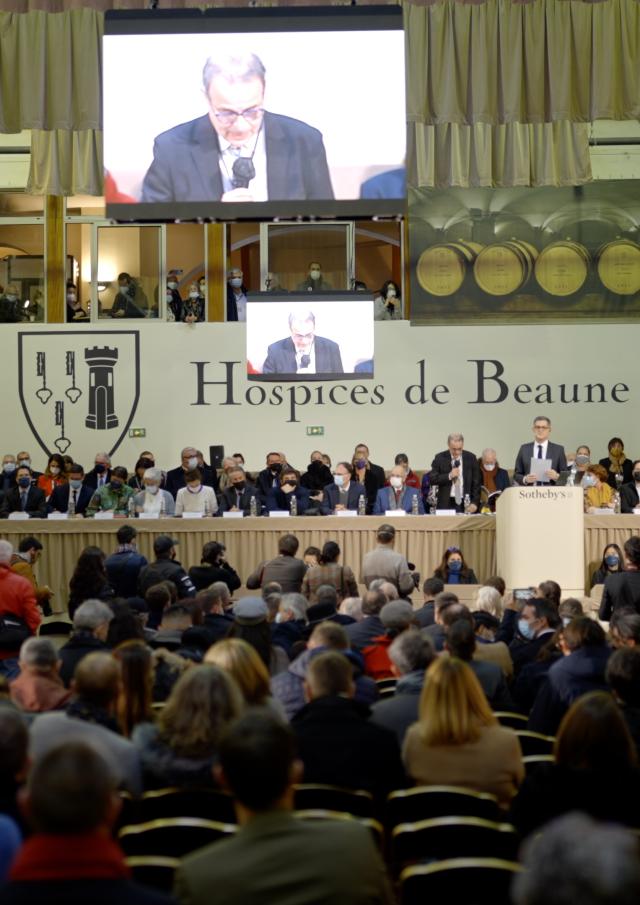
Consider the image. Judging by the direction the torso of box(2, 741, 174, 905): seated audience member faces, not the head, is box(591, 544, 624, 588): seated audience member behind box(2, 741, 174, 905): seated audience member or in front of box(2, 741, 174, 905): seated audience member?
in front

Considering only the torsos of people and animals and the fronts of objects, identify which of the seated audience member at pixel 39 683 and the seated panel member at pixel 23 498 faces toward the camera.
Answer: the seated panel member at pixel 23 498

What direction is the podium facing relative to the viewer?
toward the camera

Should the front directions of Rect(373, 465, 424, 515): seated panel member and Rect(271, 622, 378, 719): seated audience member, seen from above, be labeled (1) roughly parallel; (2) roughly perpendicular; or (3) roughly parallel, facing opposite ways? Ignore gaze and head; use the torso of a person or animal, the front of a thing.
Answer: roughly parallel, facing opposite ways

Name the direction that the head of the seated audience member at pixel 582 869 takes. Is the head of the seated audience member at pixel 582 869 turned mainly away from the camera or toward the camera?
away from the camera

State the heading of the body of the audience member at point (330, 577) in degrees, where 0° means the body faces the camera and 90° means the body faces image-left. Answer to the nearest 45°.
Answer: approximately 180°

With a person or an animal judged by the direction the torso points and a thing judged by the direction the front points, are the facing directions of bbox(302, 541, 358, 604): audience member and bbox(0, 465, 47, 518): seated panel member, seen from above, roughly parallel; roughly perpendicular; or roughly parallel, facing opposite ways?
roughly parallel, facing opposite ways

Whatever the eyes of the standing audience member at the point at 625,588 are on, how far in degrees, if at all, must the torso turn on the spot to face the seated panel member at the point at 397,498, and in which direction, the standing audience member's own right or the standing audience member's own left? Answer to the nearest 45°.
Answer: approximately 45° to the standing audience member's own left

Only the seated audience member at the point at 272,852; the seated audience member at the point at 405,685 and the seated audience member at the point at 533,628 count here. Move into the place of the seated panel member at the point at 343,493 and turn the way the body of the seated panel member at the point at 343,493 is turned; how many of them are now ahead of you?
3

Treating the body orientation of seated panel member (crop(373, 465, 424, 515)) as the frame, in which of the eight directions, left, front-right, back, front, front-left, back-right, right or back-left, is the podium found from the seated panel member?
front-left

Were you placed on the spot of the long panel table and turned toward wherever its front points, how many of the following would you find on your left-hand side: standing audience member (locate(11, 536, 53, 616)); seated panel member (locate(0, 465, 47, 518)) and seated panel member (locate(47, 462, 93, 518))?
0

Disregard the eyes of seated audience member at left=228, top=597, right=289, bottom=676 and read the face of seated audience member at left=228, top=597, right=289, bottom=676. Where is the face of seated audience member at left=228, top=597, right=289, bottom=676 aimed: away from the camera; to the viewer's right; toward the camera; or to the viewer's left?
away from the camera

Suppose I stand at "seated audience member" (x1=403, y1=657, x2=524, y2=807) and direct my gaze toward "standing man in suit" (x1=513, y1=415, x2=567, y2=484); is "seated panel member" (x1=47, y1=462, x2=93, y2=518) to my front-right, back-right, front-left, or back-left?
front-left

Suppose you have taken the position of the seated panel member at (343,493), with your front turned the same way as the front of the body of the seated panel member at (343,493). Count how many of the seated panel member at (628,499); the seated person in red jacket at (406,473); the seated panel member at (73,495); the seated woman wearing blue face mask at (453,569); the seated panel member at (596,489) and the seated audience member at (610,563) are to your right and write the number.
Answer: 1

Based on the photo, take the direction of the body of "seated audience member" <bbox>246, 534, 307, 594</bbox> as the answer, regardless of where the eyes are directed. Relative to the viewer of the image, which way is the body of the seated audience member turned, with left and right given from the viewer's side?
facing away from the viewer

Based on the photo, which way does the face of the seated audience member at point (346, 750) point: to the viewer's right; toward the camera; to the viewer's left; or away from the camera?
away from the camera

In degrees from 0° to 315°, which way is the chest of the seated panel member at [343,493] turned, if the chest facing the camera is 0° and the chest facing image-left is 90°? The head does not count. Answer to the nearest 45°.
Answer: approximately 0°

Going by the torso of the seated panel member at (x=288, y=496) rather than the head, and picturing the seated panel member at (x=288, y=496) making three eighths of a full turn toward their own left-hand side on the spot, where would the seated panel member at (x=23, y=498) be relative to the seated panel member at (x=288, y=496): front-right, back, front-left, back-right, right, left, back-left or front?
back-left

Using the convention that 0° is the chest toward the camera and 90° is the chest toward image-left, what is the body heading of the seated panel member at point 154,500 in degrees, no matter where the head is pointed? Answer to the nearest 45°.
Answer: approximately 0°

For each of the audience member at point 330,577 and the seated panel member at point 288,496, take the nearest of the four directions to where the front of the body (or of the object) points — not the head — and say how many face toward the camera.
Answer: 1

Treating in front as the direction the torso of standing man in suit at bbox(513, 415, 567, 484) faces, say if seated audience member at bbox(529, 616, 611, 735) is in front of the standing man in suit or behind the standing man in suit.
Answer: in front

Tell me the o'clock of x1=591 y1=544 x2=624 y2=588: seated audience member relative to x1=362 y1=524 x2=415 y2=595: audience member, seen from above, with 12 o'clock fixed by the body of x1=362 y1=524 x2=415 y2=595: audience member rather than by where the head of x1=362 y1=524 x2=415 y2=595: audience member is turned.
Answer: x1=591 y1=544 x2=624 y2=588: seated audience member is roughly at 2 o'clock from x1=362 y1=524 x2=415 y2=595: audience member.

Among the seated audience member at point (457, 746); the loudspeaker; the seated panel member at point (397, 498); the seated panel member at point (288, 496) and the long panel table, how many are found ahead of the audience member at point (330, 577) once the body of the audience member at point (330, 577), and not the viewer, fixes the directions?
4
